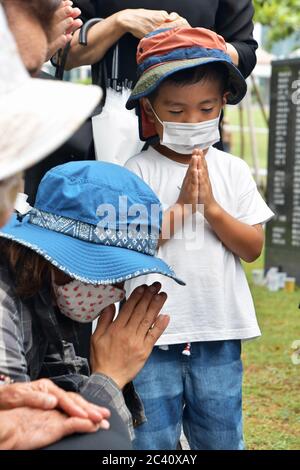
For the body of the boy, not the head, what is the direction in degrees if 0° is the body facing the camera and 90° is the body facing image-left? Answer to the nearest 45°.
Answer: approximately 0°

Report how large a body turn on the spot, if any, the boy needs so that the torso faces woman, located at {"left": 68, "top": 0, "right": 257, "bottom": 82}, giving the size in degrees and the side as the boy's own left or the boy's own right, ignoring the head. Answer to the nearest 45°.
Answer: approximately 180°

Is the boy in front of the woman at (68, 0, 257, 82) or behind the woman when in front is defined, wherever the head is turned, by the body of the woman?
in front

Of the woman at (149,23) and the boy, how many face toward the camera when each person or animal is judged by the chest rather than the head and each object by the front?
2

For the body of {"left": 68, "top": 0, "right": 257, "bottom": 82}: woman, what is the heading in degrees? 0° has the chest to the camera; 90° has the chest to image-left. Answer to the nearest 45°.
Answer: approximately 0°
